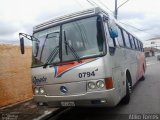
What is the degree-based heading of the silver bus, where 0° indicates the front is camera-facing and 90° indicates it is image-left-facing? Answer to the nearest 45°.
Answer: approximately 45°
